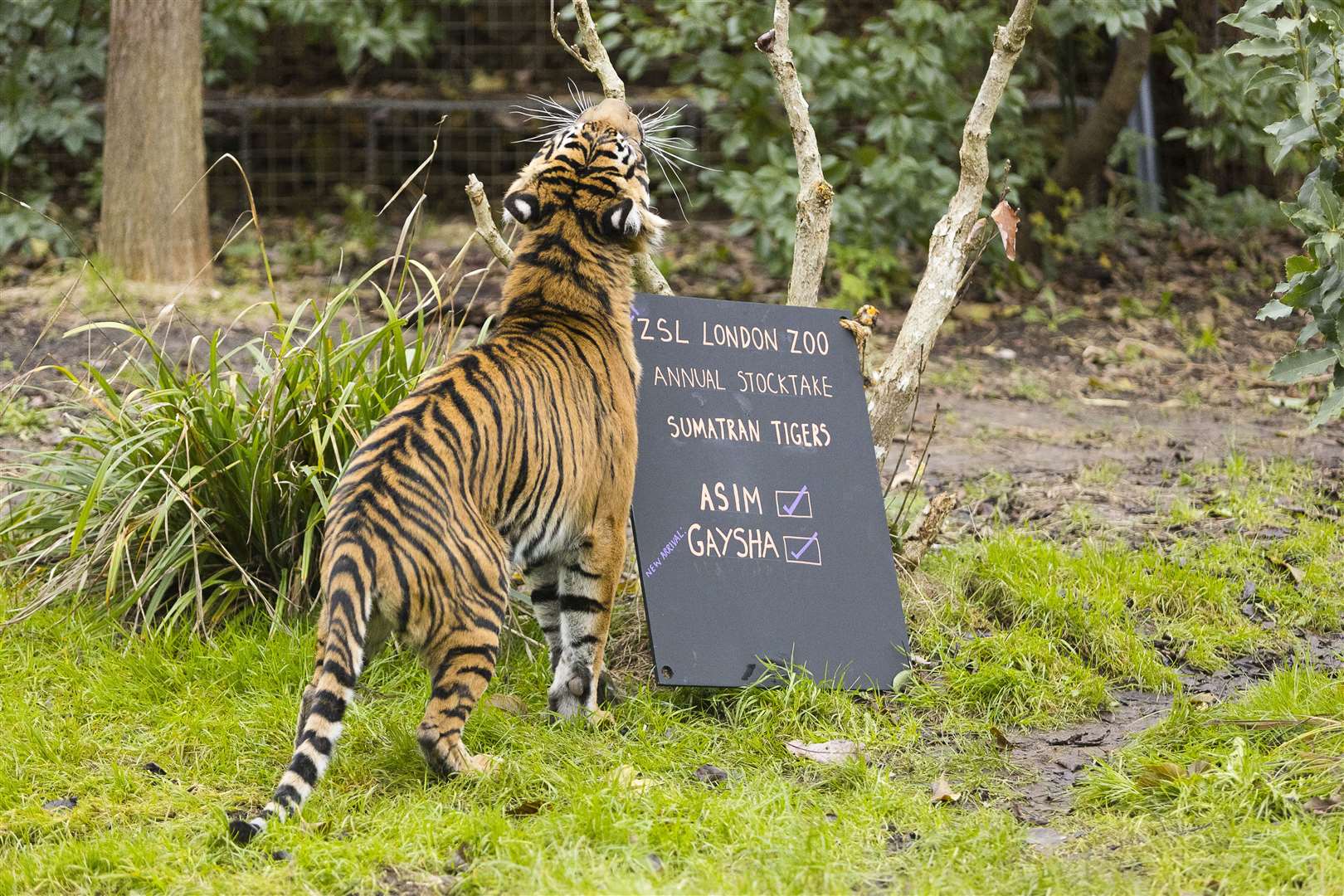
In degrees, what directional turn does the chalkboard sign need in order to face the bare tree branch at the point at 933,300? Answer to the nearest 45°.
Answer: approximately 135° to its left

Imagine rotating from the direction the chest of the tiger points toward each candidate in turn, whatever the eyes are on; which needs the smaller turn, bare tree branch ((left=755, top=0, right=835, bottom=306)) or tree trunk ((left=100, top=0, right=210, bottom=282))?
the bare tree branch

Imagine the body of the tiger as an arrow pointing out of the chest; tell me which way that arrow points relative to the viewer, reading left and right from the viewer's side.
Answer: facing away from the viewer and to the right of the viewer

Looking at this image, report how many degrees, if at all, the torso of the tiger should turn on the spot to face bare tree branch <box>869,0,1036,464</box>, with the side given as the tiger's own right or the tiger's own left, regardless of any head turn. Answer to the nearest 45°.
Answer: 0° — it already faces it

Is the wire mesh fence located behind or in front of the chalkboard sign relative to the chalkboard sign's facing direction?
behind

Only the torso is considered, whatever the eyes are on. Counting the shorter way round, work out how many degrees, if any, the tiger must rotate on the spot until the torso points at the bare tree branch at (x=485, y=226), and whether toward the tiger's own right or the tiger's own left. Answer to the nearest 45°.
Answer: approximately 45° to the tiger's own left

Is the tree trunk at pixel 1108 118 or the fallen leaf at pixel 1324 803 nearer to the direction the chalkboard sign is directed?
the fallen leaf

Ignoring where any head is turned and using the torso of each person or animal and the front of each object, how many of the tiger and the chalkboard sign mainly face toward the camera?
1

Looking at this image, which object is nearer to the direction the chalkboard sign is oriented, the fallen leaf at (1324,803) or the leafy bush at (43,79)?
the fallen leaf

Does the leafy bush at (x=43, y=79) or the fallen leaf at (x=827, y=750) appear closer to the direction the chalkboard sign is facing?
the fallen leaf
